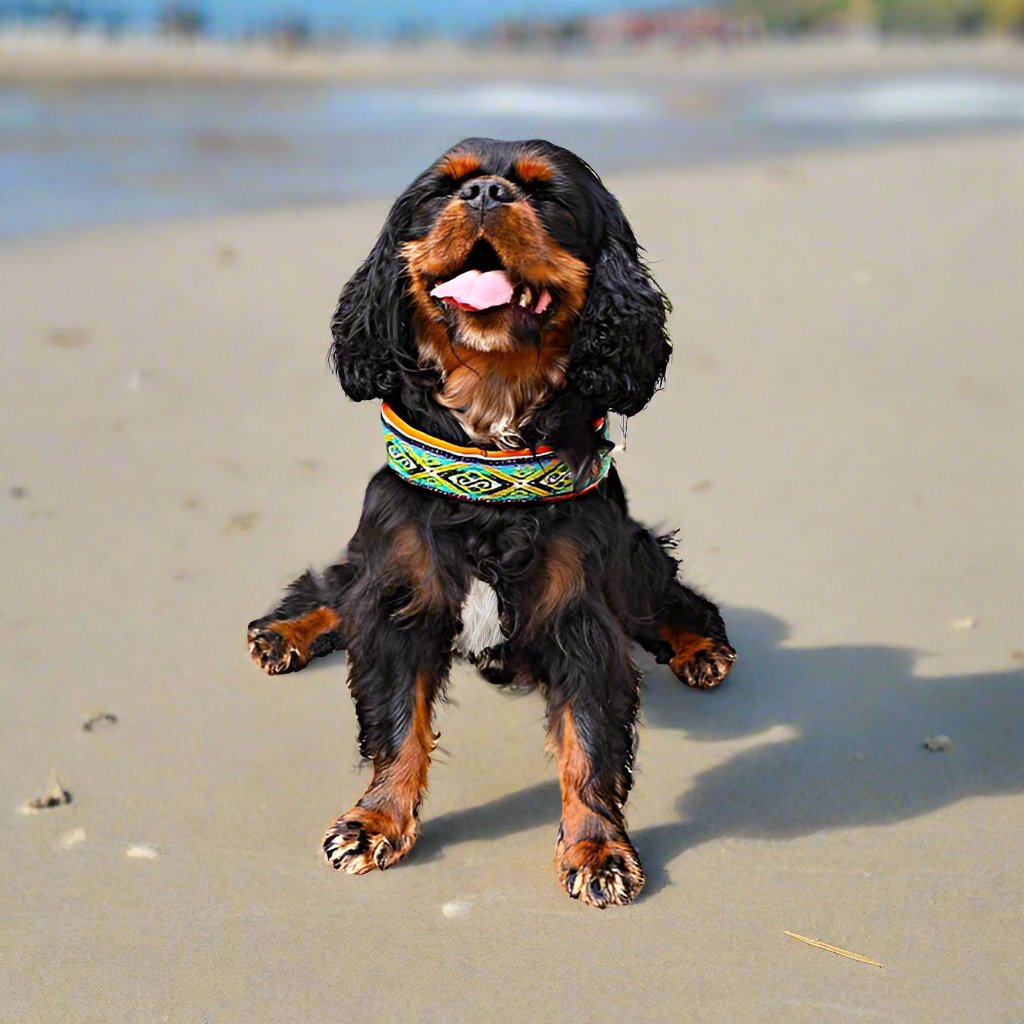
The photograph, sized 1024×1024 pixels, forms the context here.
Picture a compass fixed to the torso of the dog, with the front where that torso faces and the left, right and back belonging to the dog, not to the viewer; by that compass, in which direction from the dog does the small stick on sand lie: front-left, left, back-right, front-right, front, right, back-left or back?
front-left
